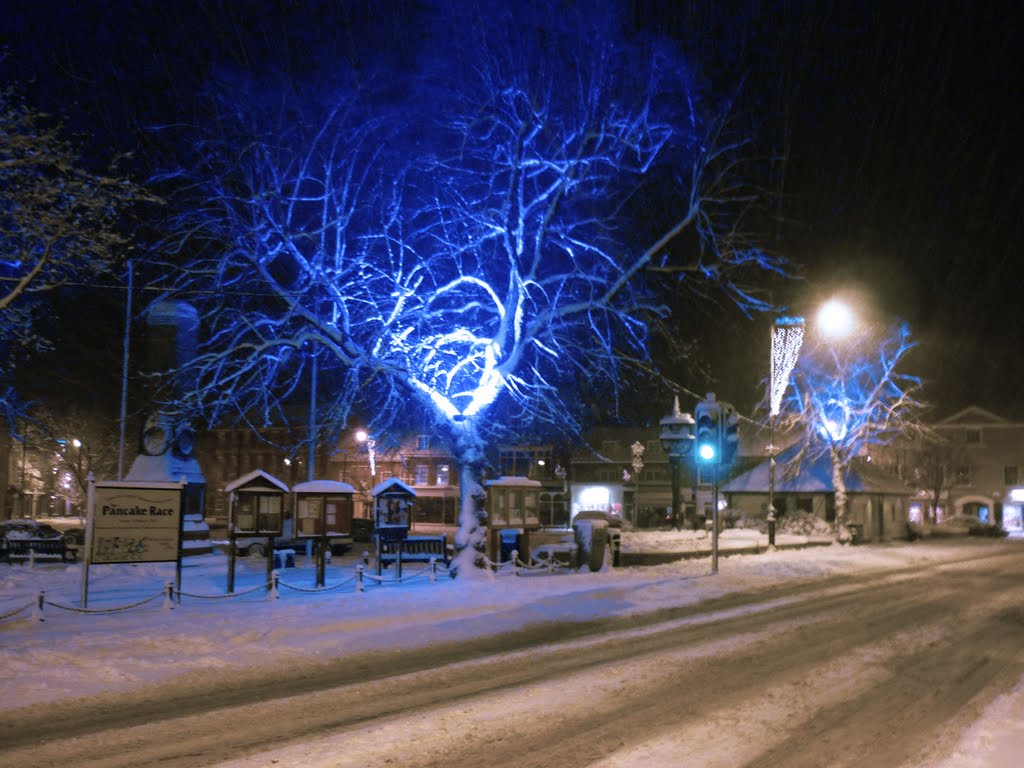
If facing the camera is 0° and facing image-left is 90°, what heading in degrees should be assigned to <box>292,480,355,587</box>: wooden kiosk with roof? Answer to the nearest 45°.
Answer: approximately 0°

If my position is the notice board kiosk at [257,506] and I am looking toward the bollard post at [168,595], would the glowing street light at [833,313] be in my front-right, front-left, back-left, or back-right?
back-left

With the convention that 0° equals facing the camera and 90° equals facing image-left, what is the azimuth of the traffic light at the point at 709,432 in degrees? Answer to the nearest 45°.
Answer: approximately 0°

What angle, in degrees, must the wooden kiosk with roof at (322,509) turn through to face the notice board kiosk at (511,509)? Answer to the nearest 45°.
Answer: approximately 90° to its left

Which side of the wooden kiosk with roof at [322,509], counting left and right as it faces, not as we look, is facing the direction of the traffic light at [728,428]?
left

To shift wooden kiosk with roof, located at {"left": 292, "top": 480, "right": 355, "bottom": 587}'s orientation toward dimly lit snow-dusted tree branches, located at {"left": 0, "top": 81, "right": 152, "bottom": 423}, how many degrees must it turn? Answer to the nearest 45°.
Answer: approximately 45° to its right
